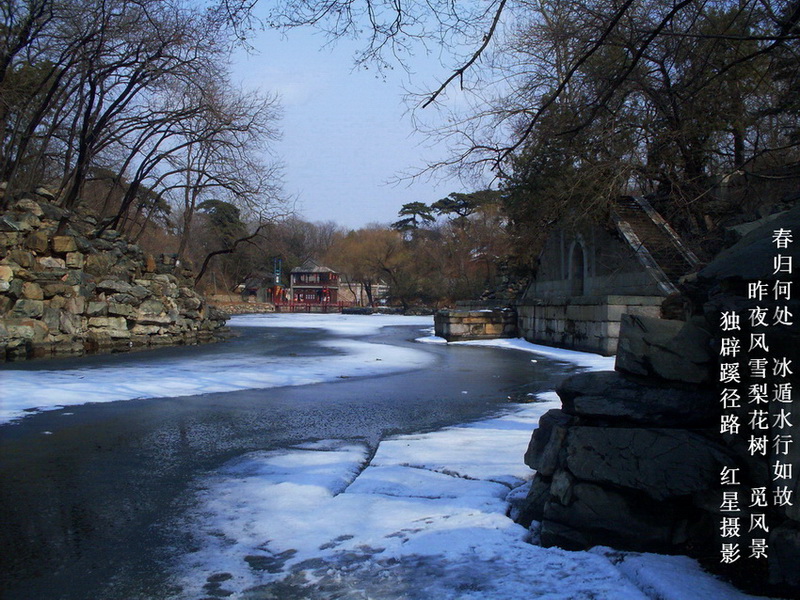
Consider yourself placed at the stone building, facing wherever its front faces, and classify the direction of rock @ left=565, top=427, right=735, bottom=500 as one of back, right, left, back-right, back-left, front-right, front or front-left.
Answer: front-left

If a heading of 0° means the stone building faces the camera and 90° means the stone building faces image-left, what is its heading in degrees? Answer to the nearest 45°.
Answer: approximately 45°

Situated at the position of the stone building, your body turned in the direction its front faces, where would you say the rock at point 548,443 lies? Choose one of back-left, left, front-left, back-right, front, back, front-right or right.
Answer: front-left

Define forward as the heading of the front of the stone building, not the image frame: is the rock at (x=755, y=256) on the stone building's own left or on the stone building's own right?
on the stone building's own left

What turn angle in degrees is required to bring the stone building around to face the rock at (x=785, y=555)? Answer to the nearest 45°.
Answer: approximately 45° to its left

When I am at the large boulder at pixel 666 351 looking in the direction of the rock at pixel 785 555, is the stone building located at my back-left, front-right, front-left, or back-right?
back-left

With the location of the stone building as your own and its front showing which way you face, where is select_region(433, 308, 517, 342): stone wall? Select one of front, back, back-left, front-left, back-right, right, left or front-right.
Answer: right

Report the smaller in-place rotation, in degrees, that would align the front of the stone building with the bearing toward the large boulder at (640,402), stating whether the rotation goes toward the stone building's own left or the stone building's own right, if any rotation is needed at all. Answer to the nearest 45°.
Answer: approximately 45° to the stone building's own left

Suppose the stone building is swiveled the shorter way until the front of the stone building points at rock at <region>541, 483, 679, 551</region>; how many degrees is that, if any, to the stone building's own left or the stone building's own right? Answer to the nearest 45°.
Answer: approximately 45° to the stone building's own left

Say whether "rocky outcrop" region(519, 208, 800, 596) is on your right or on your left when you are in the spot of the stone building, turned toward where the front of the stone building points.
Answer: on your left

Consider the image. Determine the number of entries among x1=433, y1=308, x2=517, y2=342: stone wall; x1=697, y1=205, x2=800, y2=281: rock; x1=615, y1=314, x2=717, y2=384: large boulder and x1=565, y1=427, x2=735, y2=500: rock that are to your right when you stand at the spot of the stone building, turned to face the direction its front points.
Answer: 1

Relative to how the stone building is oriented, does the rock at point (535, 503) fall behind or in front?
in front
